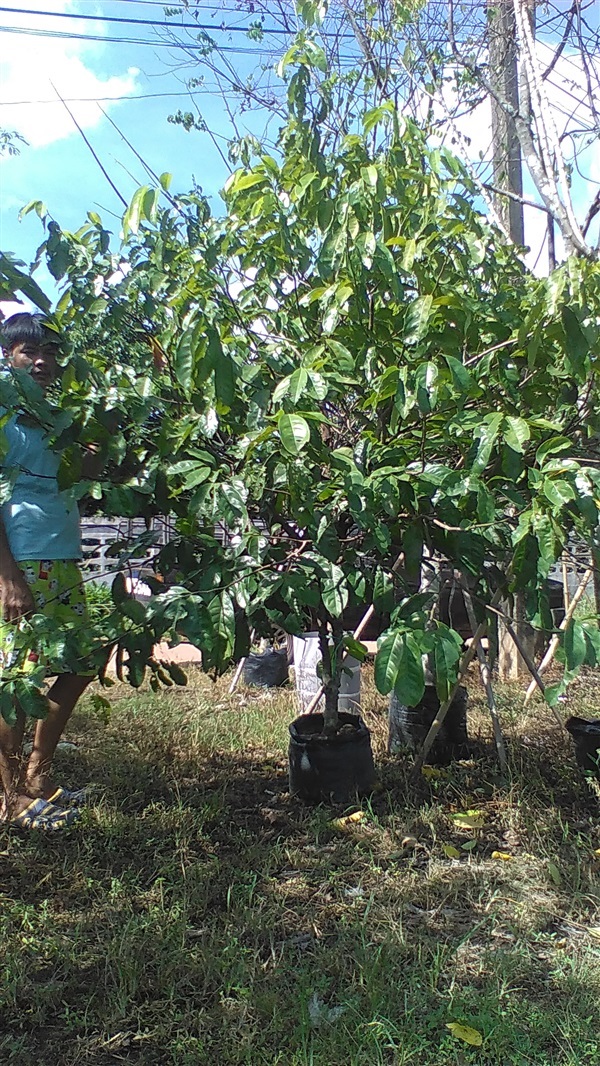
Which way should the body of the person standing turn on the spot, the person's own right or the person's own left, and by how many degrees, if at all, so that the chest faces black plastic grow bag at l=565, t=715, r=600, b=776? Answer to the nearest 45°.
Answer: approximately 45° to the person's own left

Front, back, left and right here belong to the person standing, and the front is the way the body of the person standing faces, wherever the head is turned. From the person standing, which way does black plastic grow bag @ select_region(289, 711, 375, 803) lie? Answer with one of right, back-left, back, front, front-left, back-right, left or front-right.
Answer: front-left

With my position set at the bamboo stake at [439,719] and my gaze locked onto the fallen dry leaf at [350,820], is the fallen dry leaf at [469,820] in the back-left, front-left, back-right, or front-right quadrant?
front-left

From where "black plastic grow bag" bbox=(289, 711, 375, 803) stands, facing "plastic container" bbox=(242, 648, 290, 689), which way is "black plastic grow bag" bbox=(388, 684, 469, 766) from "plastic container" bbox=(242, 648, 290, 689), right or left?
right

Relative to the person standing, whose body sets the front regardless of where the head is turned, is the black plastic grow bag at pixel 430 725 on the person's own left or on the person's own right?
on the person's own left

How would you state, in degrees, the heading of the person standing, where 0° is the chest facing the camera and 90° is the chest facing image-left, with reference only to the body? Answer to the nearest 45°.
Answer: approximately 315°

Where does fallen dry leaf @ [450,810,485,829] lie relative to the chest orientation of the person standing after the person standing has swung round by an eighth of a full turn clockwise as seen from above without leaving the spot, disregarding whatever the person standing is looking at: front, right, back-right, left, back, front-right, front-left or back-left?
left

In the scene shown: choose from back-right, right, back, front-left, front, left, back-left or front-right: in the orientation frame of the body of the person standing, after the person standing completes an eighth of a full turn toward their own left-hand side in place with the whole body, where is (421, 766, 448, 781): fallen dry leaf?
front

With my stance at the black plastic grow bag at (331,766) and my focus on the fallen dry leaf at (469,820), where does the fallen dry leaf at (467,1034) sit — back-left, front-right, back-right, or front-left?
front-right

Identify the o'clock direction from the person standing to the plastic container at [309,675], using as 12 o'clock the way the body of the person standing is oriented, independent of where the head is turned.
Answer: The plastic container is roughly at 9 o'clock from the person standing.

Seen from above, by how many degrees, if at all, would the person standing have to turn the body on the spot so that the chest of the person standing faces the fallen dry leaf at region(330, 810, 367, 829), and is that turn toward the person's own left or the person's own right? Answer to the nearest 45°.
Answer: approximately 45° to the person's own left

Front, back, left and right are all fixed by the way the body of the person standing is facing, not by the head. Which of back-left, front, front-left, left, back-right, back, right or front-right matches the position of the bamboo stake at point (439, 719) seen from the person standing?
front-left

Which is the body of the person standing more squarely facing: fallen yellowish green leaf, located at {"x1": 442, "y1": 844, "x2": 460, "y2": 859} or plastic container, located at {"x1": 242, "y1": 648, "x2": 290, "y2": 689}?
the fallen yellowish green leaf

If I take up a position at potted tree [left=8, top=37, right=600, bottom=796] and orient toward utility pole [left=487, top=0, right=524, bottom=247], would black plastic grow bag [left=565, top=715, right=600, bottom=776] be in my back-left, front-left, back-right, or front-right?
front-right
